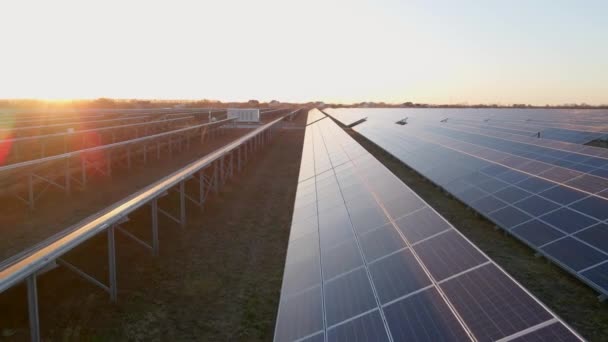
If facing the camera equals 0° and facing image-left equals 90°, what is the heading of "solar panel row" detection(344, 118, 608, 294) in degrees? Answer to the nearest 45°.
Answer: approximately 45°

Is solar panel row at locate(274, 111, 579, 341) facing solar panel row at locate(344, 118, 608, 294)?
no

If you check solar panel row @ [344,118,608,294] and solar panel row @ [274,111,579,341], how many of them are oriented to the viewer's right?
0

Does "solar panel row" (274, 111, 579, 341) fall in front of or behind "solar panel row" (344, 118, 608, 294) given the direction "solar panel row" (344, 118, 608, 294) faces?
in front

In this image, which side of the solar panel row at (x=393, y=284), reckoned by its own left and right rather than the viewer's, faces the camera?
left
